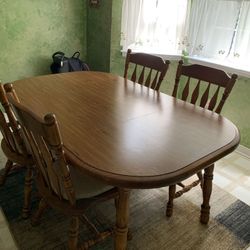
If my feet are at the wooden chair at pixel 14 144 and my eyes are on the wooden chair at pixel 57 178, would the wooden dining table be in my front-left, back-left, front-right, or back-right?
front-left

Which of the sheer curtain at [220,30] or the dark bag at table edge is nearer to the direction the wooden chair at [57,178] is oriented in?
the sheer curtain

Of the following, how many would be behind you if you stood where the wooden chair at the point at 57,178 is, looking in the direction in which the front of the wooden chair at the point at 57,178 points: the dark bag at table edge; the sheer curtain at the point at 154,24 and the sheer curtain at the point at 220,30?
0

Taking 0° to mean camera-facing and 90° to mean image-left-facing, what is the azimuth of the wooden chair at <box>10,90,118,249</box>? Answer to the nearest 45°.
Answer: approximately 225°

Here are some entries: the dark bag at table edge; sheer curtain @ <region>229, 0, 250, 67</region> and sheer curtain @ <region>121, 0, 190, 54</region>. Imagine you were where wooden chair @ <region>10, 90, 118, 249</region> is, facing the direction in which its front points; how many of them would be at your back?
0

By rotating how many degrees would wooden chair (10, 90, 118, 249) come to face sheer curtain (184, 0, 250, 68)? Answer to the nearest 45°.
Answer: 0° — it already faces it

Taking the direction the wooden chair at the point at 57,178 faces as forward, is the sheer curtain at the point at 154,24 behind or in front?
in front

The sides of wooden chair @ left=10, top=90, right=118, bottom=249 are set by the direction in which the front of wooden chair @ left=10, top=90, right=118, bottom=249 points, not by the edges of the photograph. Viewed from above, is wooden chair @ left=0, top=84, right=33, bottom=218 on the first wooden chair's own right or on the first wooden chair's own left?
on the first wooden chair's own left

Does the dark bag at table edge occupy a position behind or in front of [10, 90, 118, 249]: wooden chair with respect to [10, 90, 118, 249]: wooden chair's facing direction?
in front

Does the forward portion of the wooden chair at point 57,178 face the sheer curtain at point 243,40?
yes
